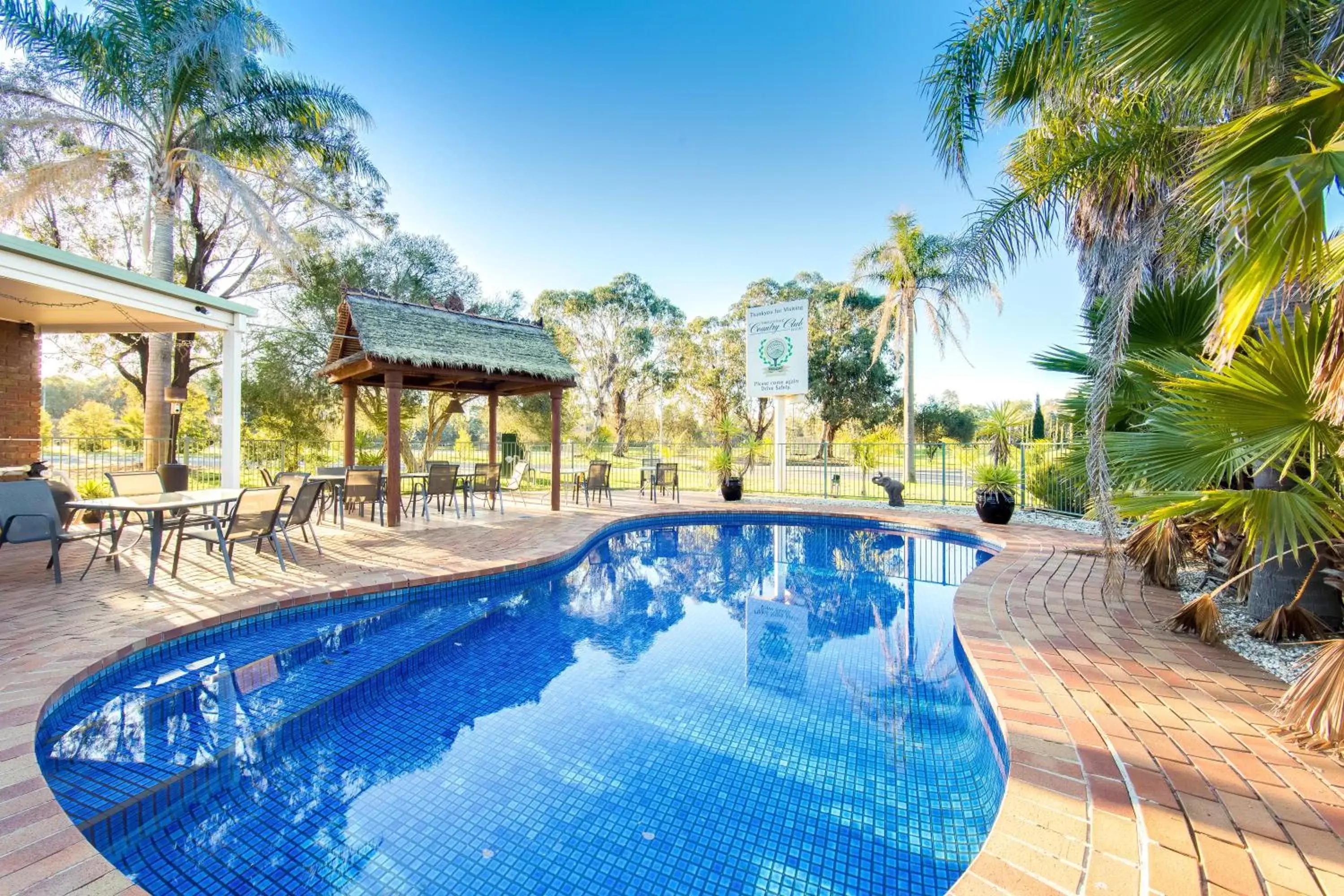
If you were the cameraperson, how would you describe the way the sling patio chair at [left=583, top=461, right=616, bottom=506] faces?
facing away from the viewer

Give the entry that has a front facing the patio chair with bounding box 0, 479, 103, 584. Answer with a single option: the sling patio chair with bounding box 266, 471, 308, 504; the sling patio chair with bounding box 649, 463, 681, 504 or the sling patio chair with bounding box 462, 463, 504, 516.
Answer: the sling patio chair with bounding box 266, 471, 308, 504

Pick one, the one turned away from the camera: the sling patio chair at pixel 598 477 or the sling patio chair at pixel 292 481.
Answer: the sling patio chair at pixel 598 477

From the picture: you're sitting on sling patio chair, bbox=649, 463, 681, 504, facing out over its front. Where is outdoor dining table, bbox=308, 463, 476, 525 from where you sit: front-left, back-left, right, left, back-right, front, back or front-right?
back-left

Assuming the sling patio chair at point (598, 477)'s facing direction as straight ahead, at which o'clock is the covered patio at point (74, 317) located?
The covered patio is roughly at 8 o'clock from the sling patio chair.

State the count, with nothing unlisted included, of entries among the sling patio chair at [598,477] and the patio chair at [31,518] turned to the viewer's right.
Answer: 1

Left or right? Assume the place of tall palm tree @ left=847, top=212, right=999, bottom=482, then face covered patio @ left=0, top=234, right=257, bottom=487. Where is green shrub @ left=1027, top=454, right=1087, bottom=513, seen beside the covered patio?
left

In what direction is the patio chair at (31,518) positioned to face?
to the viewer's right

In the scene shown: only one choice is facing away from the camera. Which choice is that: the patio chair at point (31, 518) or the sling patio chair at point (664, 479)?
the sling patio chair
